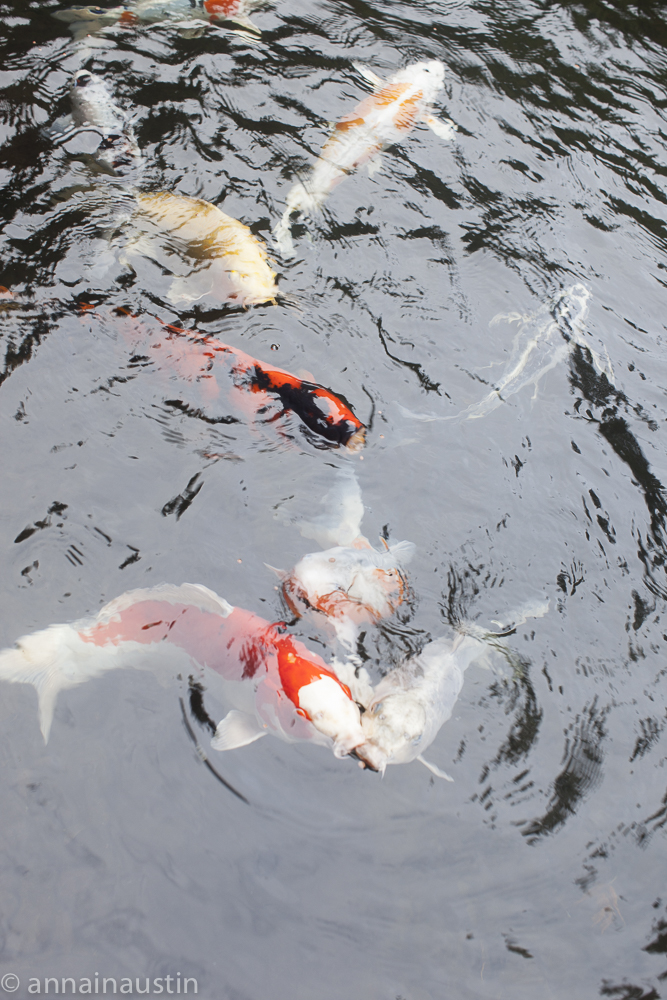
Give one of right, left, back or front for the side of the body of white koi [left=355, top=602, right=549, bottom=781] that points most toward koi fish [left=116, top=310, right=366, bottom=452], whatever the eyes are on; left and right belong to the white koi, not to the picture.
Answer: right

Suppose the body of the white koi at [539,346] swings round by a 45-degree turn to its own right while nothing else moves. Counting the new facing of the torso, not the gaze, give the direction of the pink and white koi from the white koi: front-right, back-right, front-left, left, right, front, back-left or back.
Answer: right

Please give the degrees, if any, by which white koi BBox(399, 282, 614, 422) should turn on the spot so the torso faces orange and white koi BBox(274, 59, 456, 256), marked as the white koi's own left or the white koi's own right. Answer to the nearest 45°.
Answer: approximately 90° to the white koi's own left

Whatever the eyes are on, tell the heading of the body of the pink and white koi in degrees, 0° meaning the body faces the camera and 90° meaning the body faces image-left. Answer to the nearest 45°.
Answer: approximately 315°

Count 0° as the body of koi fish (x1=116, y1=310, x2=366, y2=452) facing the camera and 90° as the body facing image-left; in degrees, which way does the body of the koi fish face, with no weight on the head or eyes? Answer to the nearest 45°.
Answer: approximately 315°

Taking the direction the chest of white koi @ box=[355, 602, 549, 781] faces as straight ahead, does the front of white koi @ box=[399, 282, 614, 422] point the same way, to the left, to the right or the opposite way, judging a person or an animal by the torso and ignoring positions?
the opposite way

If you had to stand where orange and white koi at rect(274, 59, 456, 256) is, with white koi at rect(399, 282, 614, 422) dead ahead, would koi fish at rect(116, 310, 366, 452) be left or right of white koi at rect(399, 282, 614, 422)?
right

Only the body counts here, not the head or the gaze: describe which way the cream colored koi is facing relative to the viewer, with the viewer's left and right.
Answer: facing the viewer and to the right of the viewer

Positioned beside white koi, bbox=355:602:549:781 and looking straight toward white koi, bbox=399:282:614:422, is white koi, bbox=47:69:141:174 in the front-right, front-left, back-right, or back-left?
front-left
